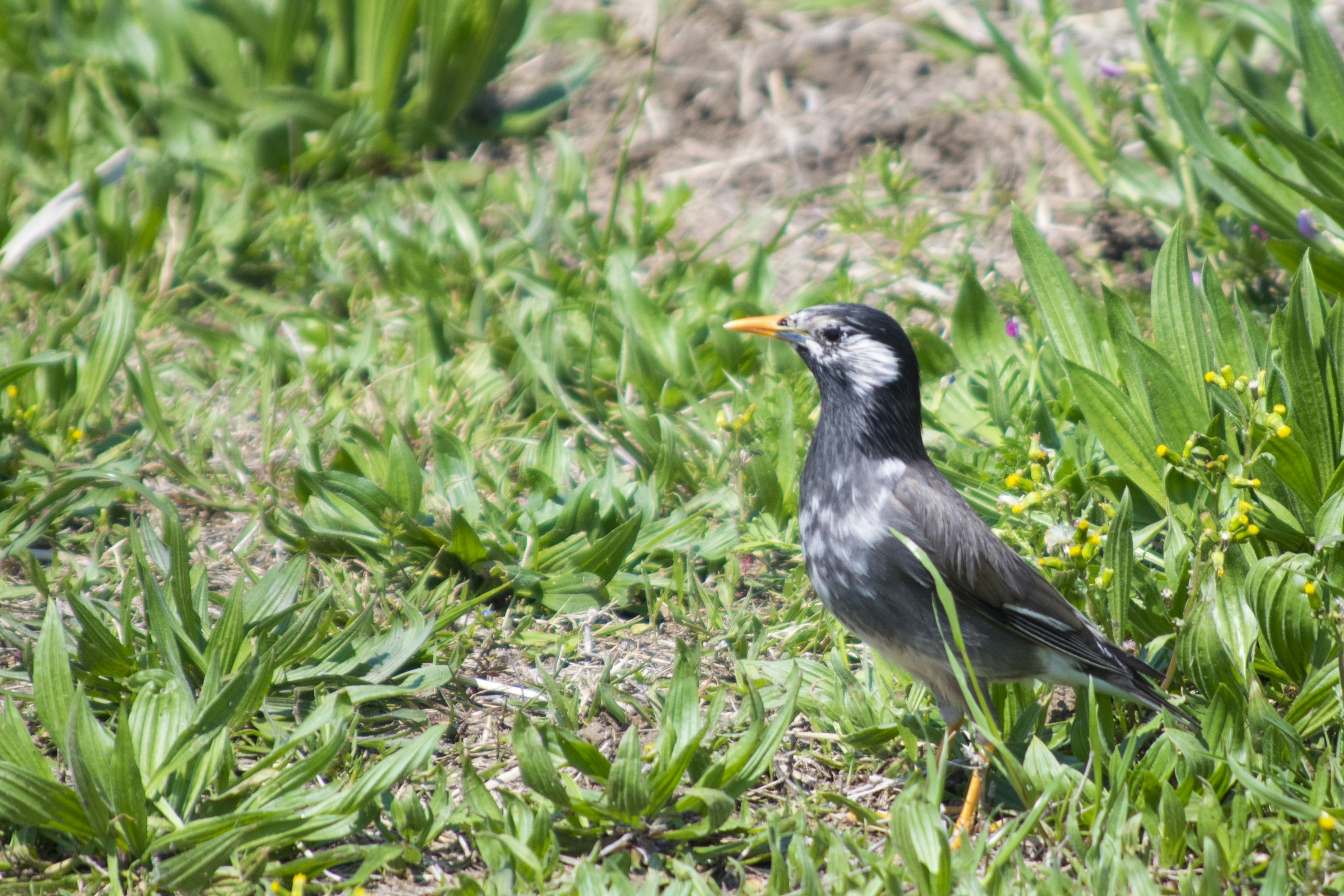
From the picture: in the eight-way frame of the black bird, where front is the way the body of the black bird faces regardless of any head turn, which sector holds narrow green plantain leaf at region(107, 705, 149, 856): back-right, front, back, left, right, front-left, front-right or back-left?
front-left

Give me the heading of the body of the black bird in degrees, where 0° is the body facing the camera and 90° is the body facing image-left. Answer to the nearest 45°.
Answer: approximately 90°

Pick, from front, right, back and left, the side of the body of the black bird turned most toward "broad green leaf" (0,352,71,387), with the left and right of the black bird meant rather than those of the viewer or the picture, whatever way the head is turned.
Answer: front

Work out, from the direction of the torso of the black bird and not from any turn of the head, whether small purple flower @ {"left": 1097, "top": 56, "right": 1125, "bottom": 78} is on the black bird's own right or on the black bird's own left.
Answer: on the black bird's own right

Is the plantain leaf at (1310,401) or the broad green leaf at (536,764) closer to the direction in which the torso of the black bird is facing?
the broad green leaf

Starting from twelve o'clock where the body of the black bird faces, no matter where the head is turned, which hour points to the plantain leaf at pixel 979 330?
The plantain leaf is roughly at 3 o'clock from the black bird.

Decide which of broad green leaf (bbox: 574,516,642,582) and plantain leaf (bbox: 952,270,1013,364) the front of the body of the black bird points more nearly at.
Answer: the broad green leaf

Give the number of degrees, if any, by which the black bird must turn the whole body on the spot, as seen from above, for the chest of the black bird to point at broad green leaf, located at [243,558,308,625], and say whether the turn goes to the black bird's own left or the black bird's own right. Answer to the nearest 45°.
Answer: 0° — it already faces it

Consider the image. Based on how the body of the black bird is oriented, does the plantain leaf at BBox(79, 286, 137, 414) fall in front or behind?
in front

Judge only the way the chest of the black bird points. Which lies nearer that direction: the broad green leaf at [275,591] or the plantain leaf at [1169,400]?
the broad green leaf

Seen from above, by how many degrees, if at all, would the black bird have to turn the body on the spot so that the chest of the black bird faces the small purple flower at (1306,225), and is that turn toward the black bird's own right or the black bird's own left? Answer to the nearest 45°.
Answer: approximately 135° to the black bird's own right
